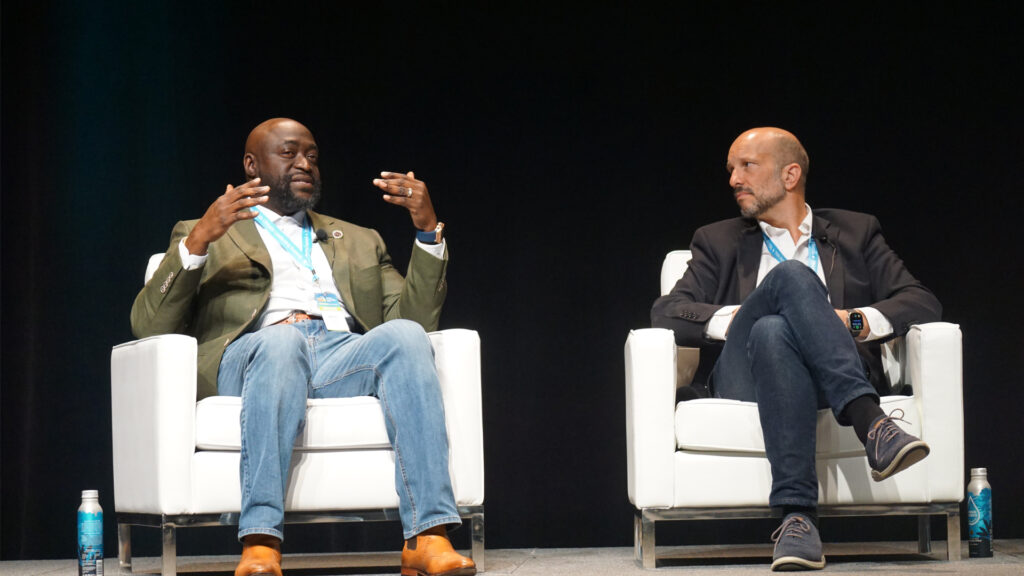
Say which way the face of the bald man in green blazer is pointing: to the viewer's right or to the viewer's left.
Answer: to the viewer's right

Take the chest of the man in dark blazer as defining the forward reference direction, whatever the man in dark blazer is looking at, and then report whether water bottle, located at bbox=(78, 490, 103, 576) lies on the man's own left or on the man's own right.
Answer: on the man's own right

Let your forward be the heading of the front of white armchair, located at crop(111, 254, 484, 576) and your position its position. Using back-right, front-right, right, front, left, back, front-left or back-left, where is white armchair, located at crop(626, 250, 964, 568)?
left

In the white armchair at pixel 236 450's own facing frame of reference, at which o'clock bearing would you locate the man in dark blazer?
The man in dark blazer is roughly at 9 o'clock from the white armchair.

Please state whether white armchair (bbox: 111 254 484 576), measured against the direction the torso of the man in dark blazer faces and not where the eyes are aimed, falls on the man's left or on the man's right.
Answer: on the man's right

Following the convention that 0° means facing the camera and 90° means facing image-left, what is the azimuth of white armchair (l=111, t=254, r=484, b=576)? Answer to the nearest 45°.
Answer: approximately 0°

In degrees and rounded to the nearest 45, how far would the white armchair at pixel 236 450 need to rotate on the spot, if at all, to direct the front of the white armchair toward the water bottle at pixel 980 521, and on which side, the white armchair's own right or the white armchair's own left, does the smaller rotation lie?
approximately 90° to the white armchair's own left
